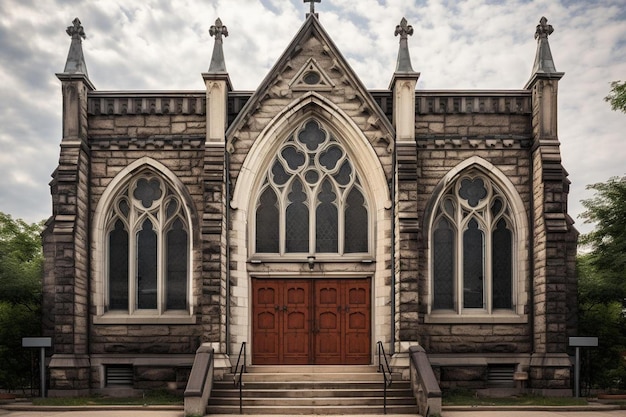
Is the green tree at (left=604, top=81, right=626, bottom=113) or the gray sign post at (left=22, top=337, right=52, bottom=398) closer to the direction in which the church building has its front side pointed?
the gray sign post

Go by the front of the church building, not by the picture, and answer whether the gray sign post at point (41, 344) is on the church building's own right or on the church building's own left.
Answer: on the church building's own right

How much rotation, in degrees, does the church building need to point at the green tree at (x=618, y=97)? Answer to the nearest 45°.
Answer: approximately 135° to its left

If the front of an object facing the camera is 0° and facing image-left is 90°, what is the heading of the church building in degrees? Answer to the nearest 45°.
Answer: approximately 0°

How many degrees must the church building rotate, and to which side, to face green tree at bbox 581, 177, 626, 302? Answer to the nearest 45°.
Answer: approximately 135° to its left

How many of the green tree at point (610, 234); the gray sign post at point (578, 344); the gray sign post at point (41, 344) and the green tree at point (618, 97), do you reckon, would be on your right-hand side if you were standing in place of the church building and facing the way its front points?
1

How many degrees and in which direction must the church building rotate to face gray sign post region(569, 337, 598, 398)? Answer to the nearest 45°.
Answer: approximately 90° to its left

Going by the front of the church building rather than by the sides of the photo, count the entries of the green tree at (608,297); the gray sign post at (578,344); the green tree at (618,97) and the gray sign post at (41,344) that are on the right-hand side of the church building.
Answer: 1

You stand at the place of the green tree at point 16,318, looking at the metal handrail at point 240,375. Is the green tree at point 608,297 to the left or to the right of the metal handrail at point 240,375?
left
